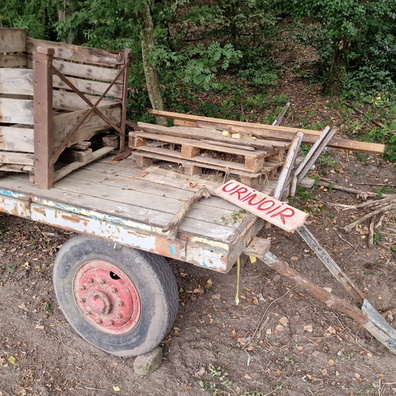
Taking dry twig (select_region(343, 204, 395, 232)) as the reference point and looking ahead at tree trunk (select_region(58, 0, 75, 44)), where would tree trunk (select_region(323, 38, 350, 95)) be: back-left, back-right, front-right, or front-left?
front-right

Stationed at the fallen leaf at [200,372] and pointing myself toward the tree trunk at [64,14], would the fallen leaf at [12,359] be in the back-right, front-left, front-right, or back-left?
front-left

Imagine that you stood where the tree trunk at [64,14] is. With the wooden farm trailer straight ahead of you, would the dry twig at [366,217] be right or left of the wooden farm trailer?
left

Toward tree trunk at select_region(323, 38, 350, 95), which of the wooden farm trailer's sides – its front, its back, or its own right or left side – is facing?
left

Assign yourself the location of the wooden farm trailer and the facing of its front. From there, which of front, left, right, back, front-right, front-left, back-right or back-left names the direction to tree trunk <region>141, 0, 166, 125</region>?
back-left

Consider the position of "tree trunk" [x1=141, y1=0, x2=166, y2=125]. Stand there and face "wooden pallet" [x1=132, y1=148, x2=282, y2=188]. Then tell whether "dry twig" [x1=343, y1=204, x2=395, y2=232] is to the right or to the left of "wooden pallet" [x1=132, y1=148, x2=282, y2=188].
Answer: left

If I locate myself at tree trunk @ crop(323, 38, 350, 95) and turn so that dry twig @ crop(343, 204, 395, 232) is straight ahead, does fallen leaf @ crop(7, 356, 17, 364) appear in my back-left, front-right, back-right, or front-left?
front-right

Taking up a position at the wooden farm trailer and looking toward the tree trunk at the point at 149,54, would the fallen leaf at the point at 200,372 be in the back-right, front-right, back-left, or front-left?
back-right

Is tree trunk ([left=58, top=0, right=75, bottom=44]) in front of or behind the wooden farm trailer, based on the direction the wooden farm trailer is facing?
behind

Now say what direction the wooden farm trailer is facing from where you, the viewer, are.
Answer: facing the viewer and to the right of the viewer
